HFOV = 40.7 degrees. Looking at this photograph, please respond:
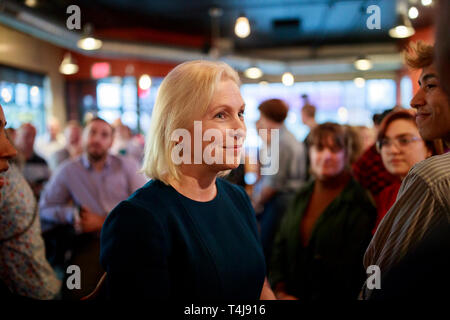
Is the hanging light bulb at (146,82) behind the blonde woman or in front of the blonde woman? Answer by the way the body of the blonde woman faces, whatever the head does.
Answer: behind

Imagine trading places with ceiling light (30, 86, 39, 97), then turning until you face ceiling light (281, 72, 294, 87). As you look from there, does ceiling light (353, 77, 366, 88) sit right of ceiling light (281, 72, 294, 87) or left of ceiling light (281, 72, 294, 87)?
left

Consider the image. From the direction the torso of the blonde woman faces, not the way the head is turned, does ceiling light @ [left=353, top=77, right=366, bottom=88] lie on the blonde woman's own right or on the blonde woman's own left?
on the blonde woman's own left

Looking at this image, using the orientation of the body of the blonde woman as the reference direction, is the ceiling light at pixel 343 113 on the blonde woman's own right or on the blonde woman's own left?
on the blonde woman's own left

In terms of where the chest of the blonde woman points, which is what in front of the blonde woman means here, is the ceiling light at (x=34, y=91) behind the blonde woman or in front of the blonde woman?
behind

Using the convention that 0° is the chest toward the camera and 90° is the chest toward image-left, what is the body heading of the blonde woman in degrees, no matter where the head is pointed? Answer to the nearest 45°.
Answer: approximately 315°
